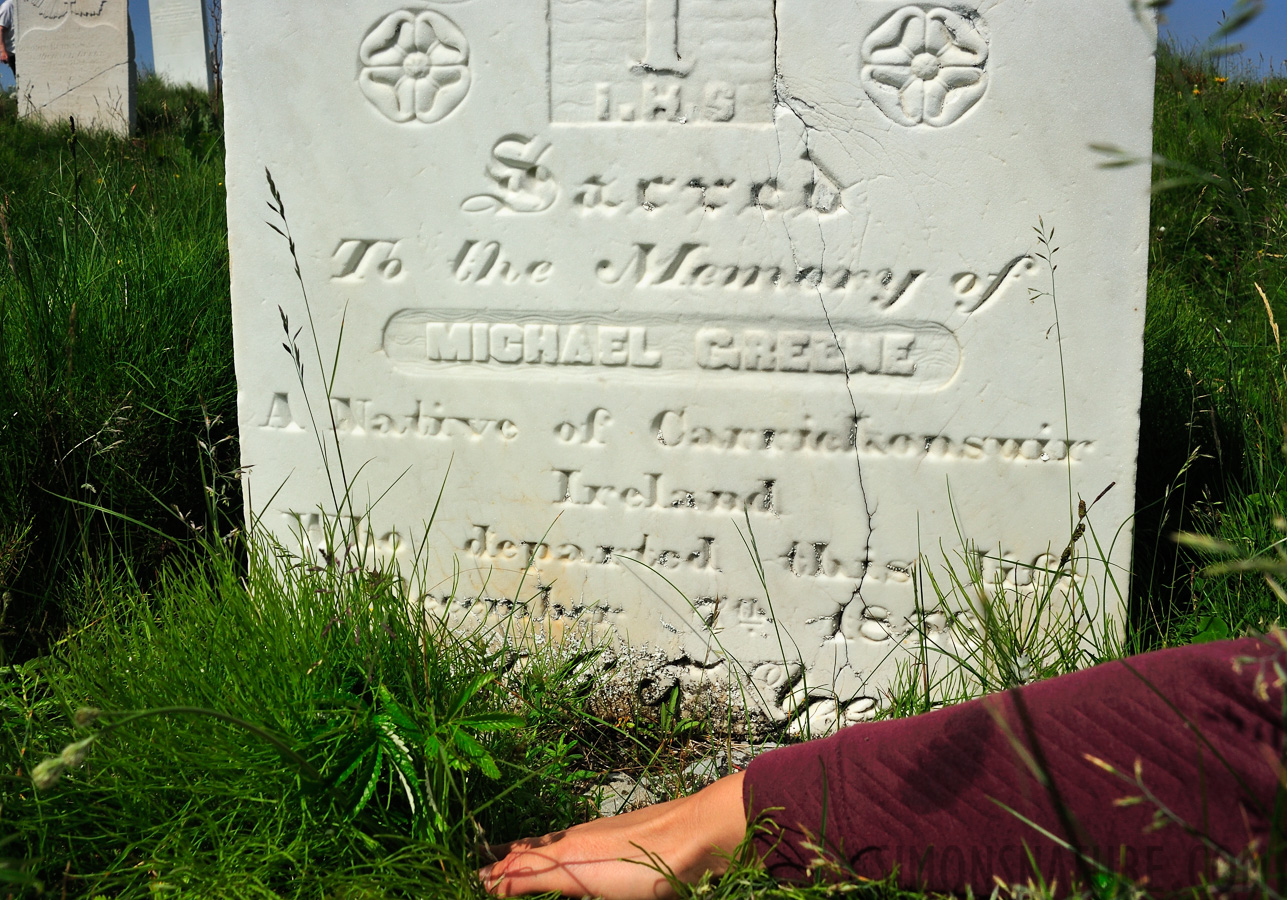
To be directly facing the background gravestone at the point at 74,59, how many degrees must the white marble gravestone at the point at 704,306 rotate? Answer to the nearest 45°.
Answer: approximately 135° to its right

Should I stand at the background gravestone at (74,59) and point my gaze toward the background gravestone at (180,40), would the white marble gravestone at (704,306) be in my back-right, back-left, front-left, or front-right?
back-right

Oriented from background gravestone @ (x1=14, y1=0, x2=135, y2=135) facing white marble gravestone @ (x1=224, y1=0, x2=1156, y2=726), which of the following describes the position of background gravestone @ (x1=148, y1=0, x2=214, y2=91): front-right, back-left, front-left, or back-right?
back-left

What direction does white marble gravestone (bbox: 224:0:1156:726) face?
toward the camera

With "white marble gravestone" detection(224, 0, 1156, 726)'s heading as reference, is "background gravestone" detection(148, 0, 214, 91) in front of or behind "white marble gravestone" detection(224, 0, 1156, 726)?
behind
